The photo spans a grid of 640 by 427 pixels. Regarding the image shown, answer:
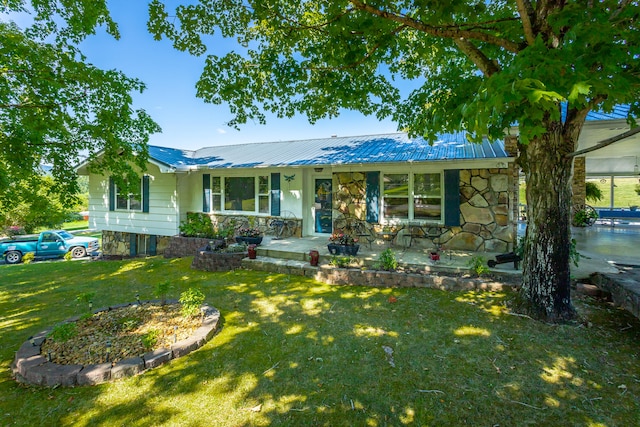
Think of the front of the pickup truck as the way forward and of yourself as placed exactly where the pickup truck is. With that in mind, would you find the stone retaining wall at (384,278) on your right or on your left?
on your right

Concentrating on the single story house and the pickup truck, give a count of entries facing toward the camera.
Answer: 1

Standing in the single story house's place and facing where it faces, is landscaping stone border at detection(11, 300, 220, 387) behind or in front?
in front

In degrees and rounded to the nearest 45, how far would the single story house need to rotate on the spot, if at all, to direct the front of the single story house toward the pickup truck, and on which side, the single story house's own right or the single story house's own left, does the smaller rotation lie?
approximately 135° to the single story house's own right

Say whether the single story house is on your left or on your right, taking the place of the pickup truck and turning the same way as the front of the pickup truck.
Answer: on your right

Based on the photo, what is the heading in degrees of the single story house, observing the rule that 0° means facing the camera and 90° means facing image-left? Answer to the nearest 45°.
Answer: approximately 0°

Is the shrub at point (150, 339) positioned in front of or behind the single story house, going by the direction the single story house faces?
in front

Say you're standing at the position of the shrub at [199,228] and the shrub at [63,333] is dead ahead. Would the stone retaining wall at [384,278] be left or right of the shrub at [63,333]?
left

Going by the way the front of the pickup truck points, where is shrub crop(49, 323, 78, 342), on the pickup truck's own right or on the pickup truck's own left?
on the pickup truck's own right

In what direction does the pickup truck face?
to the viewer's right
